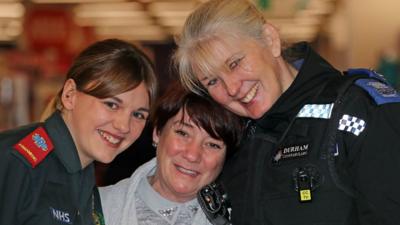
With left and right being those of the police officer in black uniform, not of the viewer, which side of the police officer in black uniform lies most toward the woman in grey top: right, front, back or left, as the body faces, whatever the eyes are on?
right

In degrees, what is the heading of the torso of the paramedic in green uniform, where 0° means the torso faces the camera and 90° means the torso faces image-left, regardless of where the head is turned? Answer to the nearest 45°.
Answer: approximately 315°

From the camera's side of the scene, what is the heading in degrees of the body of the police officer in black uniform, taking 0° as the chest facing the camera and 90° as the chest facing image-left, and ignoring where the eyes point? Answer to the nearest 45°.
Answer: approximately 45°

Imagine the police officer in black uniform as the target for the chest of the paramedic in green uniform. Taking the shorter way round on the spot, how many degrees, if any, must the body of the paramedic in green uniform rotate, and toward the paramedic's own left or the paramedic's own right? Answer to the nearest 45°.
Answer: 0° — they already face them

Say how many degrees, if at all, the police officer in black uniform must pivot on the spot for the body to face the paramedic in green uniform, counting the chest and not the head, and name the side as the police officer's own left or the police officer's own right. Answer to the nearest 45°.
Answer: approximately 45° to the police officer's own right
